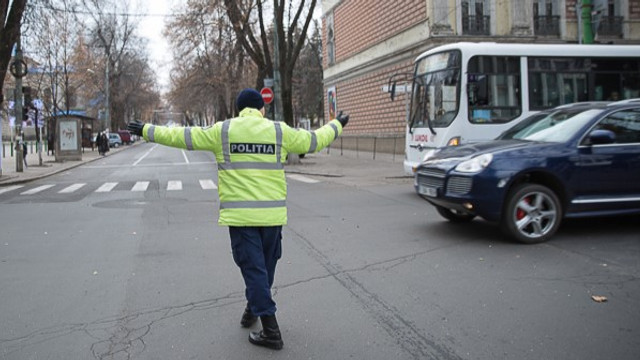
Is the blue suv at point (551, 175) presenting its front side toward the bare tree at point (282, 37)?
no

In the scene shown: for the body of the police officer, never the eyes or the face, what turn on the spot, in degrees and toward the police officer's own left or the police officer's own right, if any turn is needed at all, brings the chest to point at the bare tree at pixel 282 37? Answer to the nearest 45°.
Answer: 0° — they already face it

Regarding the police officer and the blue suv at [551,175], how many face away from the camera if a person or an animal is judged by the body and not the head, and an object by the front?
1

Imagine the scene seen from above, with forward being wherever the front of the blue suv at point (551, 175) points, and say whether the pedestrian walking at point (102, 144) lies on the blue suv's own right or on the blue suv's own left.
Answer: on the blue suv's own right

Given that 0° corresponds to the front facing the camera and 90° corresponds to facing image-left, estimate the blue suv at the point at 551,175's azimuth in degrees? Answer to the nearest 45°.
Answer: approximately 45°

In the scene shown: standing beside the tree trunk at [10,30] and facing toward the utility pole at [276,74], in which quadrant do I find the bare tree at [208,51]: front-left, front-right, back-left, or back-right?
front-left

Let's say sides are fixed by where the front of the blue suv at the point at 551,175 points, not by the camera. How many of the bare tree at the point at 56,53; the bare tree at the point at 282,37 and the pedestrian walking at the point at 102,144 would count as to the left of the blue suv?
0

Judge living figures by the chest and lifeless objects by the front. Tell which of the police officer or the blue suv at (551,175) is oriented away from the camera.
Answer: the police officer

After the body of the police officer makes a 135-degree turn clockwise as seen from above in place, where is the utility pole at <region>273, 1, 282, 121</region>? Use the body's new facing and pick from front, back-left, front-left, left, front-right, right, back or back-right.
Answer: back-left

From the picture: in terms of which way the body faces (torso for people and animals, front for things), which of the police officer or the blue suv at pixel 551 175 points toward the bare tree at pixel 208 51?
the police officer

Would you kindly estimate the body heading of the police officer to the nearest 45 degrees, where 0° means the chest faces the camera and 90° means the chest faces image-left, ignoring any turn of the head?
approximately 180°

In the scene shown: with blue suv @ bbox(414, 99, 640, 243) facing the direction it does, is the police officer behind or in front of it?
in front

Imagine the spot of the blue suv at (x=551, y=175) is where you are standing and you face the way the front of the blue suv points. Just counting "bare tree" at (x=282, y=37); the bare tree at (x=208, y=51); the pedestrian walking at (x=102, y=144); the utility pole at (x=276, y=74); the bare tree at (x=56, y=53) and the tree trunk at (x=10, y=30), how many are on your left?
0

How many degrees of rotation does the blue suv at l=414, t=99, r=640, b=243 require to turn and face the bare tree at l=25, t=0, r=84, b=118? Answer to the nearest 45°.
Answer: approximately 90° to its right

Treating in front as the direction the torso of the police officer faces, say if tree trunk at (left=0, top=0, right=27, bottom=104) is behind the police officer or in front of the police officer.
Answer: in front
